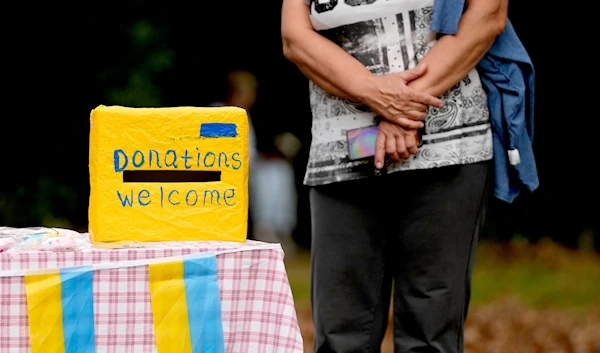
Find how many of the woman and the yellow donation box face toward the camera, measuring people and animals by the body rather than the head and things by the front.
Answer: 2

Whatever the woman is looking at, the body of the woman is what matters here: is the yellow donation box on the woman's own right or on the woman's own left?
on the woman's own right

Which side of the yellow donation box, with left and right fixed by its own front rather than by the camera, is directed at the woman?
left

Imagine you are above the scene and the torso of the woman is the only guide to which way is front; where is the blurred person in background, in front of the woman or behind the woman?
behind

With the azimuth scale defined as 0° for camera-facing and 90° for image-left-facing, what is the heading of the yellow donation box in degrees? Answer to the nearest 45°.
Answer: approximately 0°

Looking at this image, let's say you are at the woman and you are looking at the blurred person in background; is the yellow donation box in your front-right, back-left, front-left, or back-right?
back-left

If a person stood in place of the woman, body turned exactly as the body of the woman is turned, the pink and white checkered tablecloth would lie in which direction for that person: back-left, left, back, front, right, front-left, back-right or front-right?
front-right

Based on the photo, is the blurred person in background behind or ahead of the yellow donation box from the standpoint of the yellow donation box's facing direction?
behind
